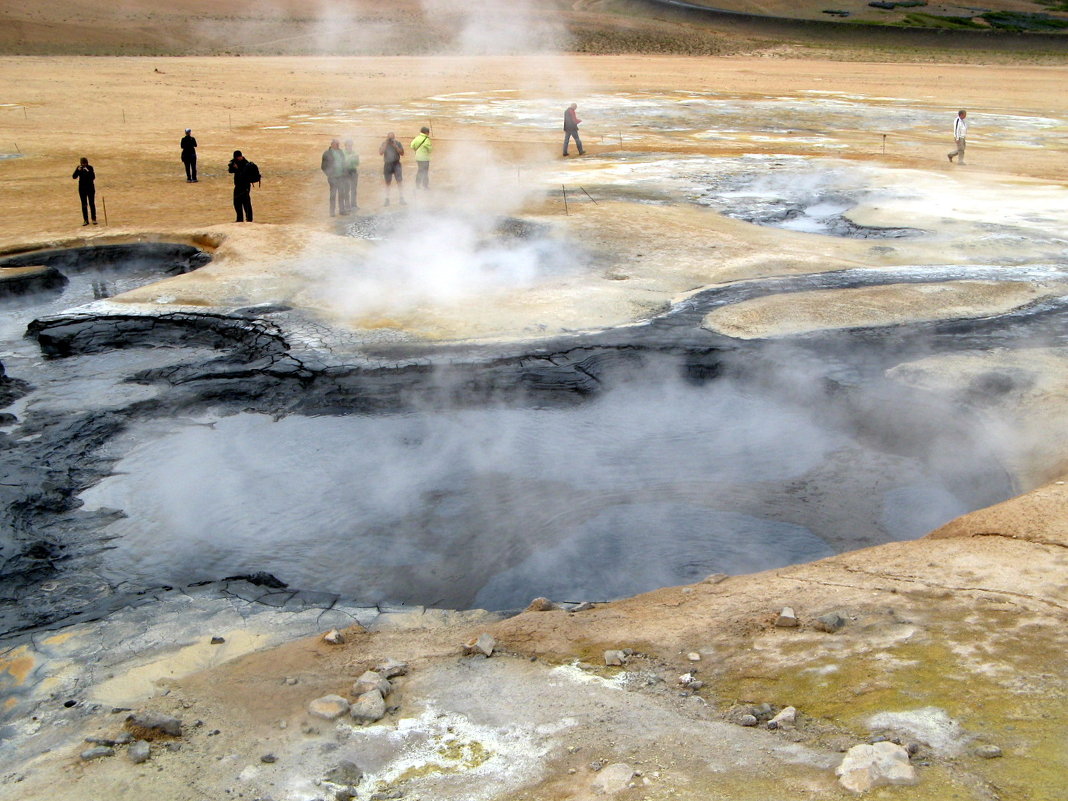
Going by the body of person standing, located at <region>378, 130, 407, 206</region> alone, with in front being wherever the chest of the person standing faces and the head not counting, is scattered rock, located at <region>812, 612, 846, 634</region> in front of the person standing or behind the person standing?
in front

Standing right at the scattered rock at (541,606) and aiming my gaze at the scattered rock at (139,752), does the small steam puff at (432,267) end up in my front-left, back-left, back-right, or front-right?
back-right

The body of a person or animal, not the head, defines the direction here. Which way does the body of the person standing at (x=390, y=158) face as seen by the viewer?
toward the camera

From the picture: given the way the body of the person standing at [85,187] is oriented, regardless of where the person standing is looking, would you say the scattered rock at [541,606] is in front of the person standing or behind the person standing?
in front

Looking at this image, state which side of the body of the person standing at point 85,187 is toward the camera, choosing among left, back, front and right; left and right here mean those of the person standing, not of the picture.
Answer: front

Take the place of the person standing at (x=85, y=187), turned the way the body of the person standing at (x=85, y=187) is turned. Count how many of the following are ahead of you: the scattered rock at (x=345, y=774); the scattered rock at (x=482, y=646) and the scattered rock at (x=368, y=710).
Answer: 3

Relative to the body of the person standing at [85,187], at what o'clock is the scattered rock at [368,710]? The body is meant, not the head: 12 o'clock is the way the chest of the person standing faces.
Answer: The scattered rock is roughly at 12 o'clock from the person standing.

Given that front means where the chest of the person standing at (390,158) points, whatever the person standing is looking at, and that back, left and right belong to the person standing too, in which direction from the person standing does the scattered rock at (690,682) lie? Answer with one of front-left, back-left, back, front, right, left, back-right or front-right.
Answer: front

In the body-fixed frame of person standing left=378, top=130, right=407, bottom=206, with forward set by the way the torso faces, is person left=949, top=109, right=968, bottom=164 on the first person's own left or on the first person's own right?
on the first person's own left

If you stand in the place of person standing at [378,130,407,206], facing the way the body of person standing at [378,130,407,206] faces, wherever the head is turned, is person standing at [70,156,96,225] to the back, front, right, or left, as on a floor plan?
right

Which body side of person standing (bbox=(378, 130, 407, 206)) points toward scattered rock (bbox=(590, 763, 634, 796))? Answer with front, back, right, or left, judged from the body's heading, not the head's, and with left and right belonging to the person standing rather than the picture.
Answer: front

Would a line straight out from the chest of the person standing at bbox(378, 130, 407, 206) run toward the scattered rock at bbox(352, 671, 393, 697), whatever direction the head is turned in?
yes

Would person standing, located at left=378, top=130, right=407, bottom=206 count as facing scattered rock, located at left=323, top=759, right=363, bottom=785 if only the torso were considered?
yes

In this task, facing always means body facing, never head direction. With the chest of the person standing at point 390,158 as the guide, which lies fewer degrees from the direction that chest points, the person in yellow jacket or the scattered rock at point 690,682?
the scattered rock

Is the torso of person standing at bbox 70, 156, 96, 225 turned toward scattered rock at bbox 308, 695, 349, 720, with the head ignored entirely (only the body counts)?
yes
